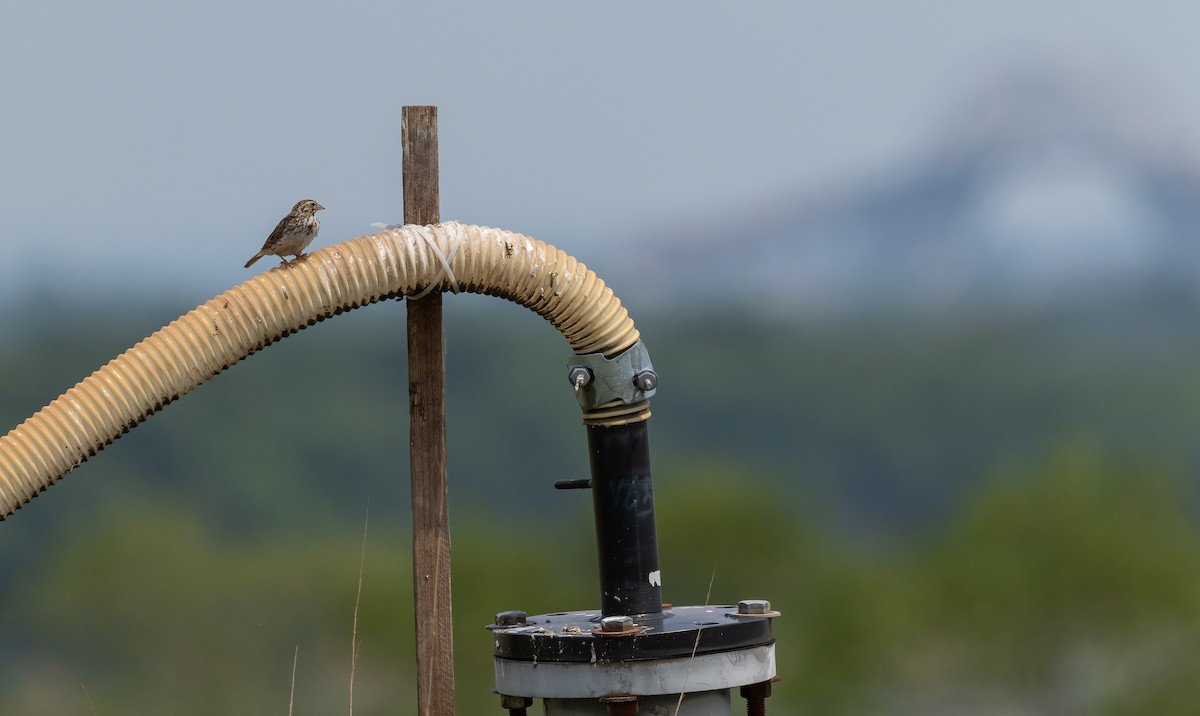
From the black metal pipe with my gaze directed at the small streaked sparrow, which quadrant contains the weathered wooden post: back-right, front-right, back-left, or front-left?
front-right

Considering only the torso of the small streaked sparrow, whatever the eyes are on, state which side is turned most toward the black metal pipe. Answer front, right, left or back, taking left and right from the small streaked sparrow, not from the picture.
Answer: front

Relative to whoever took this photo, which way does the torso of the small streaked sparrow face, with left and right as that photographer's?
facing to the right of the viewer
